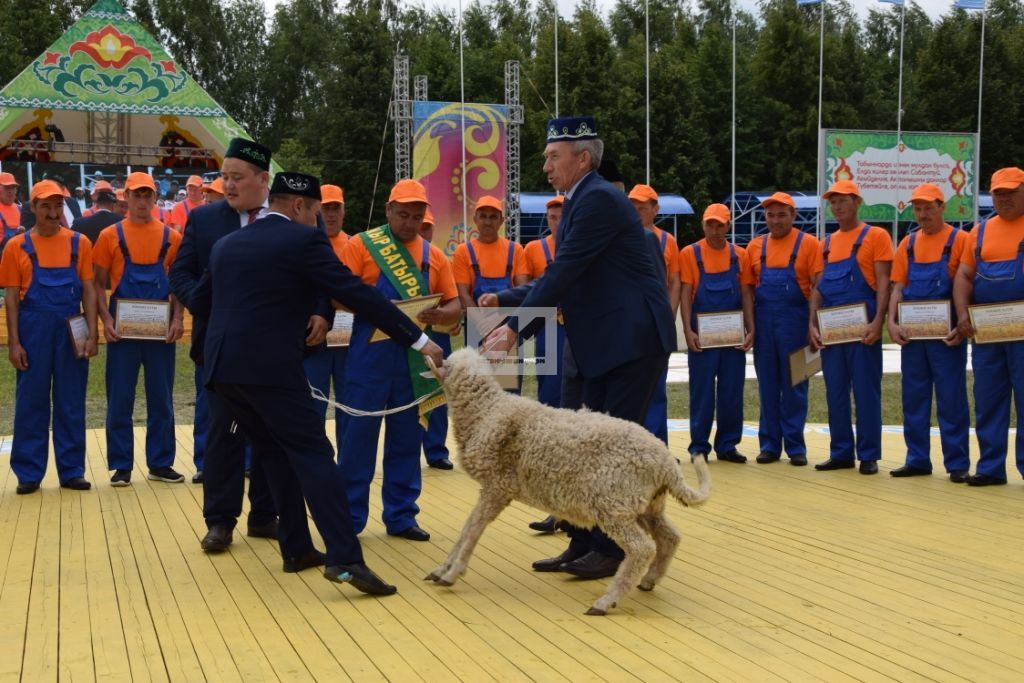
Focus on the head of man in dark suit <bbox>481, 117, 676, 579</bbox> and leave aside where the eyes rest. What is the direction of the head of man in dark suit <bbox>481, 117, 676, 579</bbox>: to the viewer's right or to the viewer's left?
to the viewer's left

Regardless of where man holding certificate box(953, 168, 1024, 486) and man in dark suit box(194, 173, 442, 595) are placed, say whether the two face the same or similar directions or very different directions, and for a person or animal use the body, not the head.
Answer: very different directions

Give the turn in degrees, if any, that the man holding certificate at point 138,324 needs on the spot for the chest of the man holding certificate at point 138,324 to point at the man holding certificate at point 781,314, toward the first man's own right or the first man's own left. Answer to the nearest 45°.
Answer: approximately 90° to the first man's own left

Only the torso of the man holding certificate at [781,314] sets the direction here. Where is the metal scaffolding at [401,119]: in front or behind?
behind

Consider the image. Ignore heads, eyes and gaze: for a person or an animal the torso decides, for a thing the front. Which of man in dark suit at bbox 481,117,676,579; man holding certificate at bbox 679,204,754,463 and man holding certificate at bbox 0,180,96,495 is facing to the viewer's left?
the man in dark suit

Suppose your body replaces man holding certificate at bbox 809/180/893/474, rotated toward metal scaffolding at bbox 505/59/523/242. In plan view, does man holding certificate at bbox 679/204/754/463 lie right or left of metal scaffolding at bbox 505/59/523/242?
left

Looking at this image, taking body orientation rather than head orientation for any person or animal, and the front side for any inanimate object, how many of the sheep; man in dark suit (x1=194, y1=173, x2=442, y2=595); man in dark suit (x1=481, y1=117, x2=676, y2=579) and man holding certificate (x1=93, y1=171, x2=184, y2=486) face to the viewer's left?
2

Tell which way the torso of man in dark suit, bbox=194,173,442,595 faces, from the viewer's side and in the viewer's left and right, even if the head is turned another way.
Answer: facing away from the viewer and to the right of the viewer

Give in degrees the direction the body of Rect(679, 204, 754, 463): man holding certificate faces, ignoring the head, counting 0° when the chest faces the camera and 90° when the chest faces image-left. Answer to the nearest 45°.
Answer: approximately 0°

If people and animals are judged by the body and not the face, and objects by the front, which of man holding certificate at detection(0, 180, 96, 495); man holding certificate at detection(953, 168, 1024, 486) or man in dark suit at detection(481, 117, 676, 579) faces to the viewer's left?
the man in dark suit

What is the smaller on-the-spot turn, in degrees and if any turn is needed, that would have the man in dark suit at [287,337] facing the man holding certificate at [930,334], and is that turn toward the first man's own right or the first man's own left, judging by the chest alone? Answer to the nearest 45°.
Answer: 0° — they already face them

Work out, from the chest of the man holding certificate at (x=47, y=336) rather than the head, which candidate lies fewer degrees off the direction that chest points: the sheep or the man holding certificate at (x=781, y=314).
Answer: the sheep

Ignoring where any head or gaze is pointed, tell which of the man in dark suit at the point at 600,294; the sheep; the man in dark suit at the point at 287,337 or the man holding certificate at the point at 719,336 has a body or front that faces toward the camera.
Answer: the man holding certificate

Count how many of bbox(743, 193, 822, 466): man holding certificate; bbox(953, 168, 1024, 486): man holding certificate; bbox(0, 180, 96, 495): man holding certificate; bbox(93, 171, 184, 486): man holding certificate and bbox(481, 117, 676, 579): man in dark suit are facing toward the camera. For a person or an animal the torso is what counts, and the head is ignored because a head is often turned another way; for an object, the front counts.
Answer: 4

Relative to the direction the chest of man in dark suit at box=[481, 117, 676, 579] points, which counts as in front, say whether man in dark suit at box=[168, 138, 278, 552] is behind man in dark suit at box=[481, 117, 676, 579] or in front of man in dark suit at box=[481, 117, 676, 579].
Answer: in front
